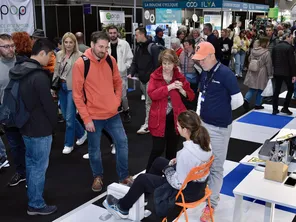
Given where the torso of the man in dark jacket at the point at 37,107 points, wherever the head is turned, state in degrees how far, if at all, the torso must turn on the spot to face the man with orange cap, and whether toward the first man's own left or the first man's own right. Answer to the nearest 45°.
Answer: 0° — they already face them

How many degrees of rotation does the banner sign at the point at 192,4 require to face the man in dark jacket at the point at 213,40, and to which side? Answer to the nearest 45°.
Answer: approximately 45° to its left

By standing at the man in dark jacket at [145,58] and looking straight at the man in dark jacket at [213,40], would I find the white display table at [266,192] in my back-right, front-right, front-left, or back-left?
back-right

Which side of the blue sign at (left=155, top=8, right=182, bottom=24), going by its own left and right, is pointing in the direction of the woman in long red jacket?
front

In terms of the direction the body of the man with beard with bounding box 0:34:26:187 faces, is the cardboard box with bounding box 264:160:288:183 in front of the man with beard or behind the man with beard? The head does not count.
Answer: in front

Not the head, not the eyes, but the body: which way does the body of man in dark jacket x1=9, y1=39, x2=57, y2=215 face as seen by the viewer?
to the viewer's right
